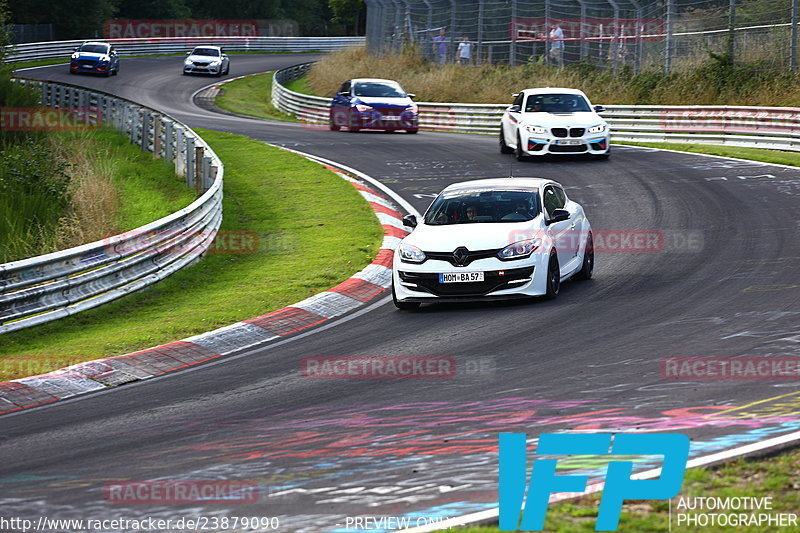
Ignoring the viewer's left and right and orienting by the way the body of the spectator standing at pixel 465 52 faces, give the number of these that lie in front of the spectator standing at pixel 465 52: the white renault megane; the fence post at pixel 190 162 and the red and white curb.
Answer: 3

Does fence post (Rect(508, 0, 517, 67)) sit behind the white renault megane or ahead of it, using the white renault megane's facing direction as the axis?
behind

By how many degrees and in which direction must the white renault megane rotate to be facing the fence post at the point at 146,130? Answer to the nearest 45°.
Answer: approximately 90° to its right

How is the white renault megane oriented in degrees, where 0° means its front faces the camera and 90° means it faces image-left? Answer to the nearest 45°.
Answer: approximately 45°

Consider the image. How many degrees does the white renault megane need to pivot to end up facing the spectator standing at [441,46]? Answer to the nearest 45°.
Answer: approximately 135° to its right

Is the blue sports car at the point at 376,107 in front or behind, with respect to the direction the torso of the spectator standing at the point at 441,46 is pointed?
in front

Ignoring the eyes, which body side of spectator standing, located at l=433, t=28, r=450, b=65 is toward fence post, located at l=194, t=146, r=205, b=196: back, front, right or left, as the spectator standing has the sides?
front

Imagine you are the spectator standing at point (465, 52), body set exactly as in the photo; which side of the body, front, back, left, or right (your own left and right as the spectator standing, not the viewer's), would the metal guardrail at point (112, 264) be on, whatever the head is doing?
front

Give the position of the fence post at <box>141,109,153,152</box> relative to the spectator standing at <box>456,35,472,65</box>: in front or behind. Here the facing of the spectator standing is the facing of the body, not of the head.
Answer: in front

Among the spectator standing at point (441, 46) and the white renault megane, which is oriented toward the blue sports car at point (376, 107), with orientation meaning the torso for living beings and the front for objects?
the spectator standing

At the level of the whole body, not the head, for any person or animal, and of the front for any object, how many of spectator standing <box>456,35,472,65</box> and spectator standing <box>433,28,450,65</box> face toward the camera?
2

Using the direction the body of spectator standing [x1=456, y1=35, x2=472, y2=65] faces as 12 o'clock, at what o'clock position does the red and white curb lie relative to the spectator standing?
The red and white curb is roughly at 12 o'clock from the spectator standing.
